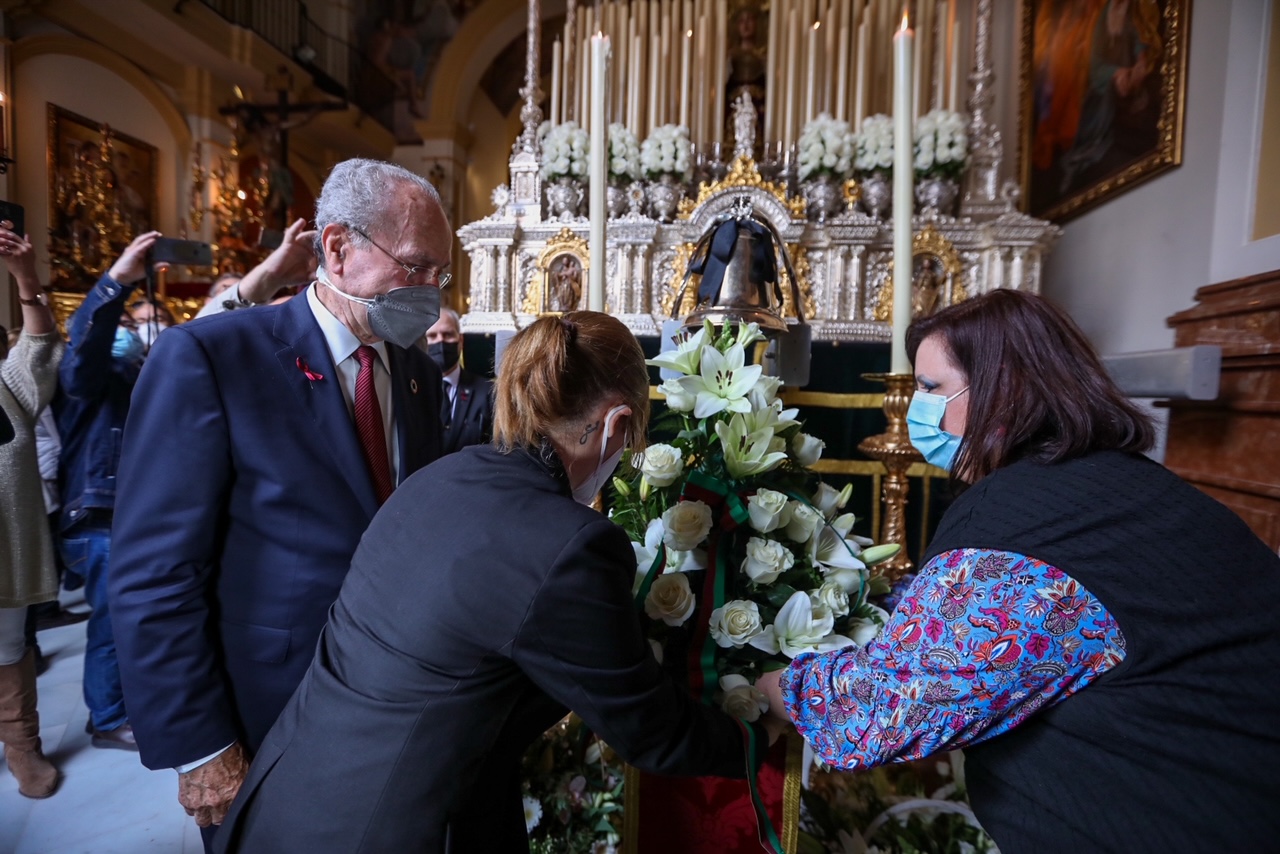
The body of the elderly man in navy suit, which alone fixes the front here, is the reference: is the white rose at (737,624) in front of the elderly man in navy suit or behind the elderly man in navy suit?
in front

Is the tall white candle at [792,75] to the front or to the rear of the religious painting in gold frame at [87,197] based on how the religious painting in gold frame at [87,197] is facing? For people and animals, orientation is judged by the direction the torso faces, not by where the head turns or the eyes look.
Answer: to the front

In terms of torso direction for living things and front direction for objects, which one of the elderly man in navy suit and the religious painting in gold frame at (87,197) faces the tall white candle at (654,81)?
the religious painting in gold frame

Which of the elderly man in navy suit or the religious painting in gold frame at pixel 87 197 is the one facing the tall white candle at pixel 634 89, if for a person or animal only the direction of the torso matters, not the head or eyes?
the religious painting in gold frame

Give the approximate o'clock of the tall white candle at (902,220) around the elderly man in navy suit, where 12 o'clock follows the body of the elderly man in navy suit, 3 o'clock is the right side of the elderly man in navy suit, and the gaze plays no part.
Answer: The tall white candle is roughly at 11 o'clock from the elderly man in navy suit.

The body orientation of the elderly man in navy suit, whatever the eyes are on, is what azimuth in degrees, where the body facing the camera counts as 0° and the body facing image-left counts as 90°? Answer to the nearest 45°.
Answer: approximately 315°

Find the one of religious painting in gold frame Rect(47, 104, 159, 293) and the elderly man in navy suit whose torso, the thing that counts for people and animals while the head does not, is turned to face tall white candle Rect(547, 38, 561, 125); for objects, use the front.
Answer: the religious painting in gold frame

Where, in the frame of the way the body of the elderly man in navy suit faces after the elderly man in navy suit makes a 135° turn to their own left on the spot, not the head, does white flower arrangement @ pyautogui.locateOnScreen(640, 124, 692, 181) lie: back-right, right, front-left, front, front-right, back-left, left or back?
front-right

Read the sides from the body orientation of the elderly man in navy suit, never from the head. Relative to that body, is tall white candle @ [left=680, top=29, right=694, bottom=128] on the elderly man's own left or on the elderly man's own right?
on the elderly man's own left

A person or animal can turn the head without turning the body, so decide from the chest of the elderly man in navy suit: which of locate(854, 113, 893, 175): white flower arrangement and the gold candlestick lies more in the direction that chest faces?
the gold candlestick

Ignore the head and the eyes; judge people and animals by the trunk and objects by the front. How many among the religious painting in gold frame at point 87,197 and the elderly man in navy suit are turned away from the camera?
0

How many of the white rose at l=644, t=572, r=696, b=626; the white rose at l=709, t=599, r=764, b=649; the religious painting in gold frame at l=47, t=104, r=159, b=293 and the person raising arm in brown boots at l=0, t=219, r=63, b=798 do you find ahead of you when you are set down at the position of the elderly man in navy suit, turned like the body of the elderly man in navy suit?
2

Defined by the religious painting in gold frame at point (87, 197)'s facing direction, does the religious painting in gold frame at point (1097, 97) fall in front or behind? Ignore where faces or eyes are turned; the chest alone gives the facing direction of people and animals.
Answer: in front

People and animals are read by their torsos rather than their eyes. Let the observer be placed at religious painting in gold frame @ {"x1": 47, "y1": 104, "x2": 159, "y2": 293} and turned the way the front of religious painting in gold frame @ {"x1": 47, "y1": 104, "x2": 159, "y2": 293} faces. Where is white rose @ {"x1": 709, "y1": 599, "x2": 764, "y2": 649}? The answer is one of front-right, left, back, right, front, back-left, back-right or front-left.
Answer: front-right
